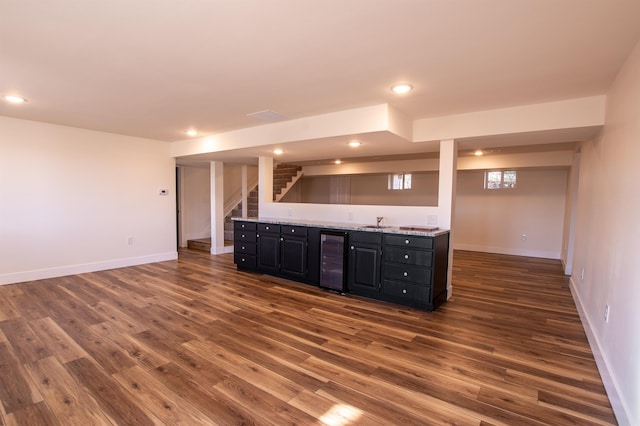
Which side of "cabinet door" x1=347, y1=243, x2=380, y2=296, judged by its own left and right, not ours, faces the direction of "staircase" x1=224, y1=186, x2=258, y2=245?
right

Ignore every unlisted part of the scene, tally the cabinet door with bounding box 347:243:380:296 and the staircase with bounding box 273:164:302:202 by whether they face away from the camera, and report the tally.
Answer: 0

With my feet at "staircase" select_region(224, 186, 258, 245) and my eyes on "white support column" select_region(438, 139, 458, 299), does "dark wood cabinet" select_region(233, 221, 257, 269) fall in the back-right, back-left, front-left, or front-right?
front-right

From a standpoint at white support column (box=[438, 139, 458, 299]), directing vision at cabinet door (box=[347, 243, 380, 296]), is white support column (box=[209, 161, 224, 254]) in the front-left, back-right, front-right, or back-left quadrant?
front-right

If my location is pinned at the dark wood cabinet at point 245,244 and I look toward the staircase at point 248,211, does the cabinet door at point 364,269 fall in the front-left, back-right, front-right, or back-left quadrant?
back-right

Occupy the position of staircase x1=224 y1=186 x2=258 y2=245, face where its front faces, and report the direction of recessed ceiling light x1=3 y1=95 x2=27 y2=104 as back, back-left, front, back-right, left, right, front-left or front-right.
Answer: front

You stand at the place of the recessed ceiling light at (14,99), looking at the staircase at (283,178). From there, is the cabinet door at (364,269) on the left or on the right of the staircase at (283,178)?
right

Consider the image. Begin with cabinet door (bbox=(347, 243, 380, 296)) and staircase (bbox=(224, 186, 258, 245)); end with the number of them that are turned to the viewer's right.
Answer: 0

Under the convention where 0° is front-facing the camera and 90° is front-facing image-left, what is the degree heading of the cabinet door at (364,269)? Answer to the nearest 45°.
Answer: approximately 45°

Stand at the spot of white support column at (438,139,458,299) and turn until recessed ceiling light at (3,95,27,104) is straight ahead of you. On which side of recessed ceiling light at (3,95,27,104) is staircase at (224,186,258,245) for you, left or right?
right

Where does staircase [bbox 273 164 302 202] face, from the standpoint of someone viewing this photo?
facing the viewer and to the left of the viewer
